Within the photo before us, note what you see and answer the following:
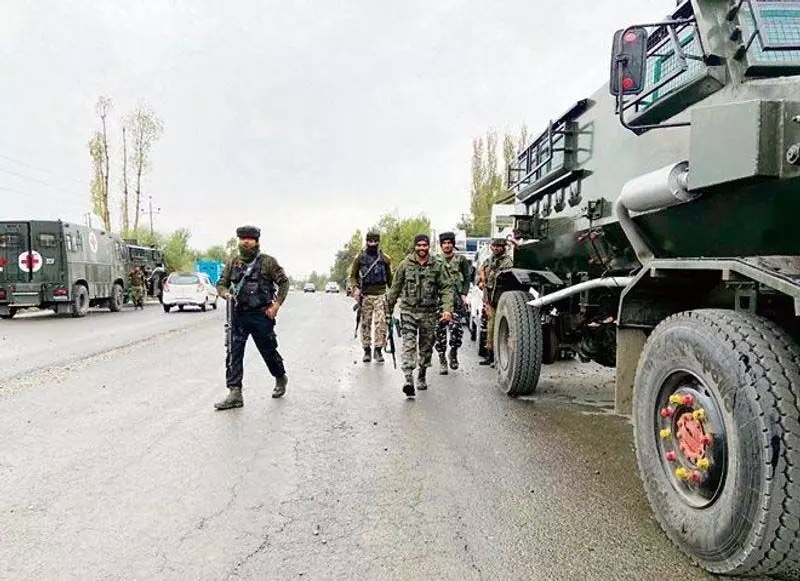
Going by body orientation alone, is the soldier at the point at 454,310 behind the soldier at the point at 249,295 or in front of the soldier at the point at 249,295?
behind

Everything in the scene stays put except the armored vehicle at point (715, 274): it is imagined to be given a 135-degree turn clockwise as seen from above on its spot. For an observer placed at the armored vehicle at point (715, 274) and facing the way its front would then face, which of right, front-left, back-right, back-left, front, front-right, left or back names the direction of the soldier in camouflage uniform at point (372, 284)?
front-right

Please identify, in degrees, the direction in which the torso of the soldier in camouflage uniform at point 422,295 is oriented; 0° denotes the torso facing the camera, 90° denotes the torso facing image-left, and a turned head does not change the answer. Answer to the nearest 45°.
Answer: approximately 0°

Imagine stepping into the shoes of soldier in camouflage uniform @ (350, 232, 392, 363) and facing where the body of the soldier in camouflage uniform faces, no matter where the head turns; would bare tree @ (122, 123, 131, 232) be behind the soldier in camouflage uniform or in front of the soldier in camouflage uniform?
behind

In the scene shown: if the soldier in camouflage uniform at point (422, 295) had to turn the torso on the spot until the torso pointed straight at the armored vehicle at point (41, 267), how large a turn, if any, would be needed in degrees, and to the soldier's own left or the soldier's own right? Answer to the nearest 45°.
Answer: approximately 135° to the soldier's own right

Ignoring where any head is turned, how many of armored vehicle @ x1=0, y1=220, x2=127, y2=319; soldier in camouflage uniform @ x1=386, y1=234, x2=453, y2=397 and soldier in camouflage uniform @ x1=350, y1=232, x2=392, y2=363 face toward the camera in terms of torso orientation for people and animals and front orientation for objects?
2

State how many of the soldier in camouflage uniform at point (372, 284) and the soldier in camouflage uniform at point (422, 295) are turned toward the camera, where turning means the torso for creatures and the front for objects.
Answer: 2

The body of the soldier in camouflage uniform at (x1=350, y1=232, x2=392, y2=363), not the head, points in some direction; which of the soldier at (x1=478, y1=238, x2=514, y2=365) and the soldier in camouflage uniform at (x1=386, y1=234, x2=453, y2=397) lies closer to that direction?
the soldier in camouflage uniform

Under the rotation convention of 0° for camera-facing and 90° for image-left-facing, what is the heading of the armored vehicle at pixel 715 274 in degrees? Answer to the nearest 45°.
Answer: approximately 315°
